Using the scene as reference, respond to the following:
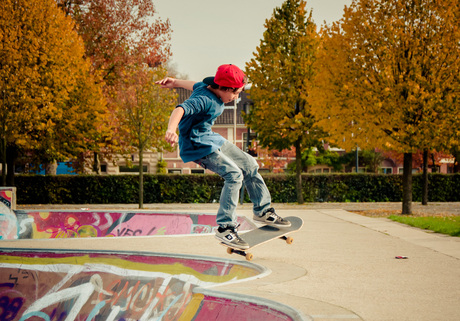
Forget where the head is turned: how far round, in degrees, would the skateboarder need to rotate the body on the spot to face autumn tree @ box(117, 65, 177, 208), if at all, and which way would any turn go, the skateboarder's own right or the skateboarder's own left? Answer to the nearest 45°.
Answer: approximately 90° to the skateboarder's own left

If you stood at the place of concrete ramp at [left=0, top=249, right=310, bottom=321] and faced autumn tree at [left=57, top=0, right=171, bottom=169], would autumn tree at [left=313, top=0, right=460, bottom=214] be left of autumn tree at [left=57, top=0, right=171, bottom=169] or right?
right

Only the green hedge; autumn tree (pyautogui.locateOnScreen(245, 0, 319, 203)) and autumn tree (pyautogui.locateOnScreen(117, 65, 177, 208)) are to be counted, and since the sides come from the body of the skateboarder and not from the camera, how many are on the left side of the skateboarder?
3

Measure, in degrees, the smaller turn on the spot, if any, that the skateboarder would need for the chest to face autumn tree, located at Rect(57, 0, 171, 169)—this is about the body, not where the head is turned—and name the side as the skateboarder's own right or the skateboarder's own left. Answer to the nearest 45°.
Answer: approximately 90° to the skateboarder's own left

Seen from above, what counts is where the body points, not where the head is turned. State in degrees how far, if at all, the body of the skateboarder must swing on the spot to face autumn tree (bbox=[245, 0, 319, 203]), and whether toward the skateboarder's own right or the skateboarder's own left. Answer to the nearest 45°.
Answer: approximately 90° to the skateboarder's own left

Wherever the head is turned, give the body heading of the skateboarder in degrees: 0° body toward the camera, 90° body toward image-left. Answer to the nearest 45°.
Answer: approximately 270°

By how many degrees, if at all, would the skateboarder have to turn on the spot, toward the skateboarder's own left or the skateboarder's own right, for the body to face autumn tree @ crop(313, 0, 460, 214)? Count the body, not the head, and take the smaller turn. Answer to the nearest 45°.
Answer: approximately 45° to the skateboarder's own left
